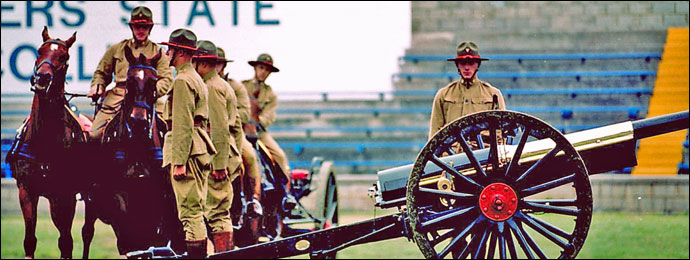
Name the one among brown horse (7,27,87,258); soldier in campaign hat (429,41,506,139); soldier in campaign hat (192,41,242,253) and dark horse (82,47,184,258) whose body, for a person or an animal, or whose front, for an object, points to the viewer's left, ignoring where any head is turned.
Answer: soldier in campaign hat (192,41,242,253)

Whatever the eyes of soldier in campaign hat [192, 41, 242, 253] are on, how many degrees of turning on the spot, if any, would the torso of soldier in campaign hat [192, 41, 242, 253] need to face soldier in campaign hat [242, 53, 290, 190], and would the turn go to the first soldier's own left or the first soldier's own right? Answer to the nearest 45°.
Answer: approximately 90° to the first soldier's own right

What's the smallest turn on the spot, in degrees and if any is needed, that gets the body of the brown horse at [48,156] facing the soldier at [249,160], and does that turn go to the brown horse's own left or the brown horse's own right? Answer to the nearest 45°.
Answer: approximately 135° to the brown horse's own left

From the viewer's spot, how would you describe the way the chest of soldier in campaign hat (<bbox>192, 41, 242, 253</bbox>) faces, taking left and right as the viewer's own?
facing to the left of the viewer

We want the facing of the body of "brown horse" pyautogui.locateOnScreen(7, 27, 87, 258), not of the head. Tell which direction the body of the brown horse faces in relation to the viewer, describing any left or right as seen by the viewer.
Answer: facing the viewer

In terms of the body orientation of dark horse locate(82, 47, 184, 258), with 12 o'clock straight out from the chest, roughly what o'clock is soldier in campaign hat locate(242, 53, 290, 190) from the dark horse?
The soldier in campaign hat is roughly at 7 o'clock from the dark horse.

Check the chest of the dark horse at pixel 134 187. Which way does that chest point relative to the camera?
toward the camera

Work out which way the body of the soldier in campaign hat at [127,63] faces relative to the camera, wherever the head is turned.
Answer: toward the camera

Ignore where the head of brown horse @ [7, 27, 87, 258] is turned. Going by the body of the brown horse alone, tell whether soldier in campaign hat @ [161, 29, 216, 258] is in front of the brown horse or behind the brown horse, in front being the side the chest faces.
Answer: in front
